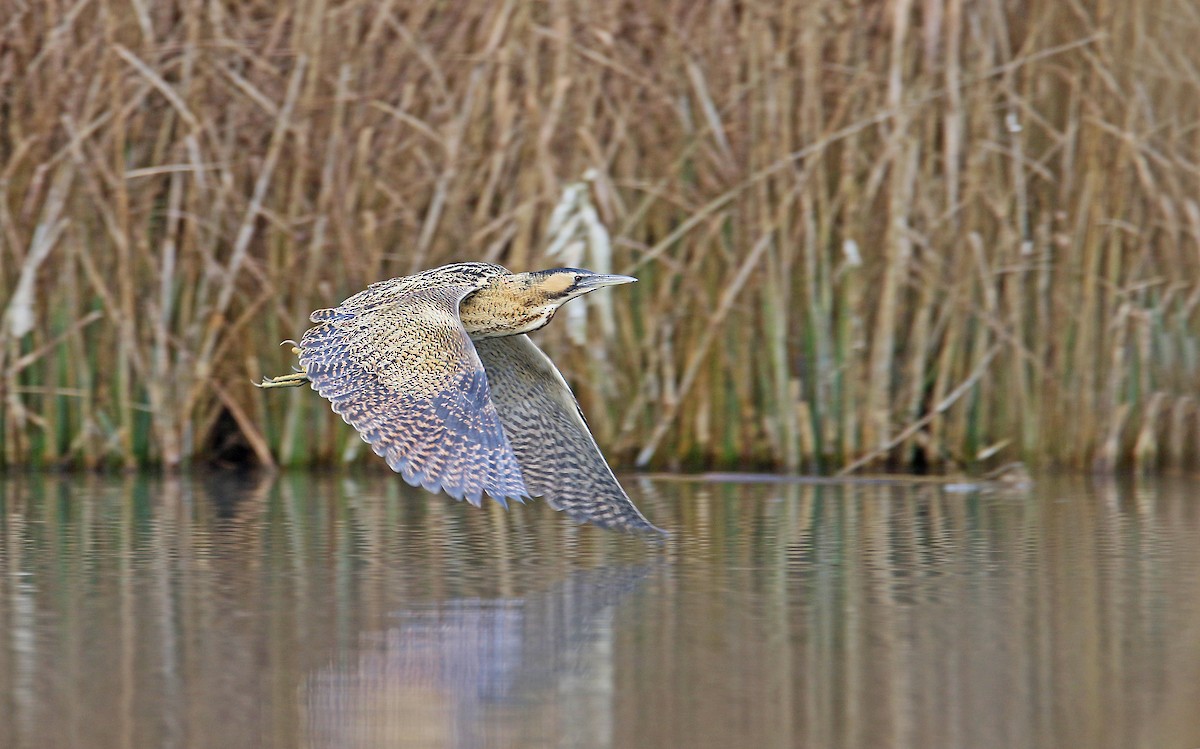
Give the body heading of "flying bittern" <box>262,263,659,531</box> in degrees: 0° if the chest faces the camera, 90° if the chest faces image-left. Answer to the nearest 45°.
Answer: approximately 270°
